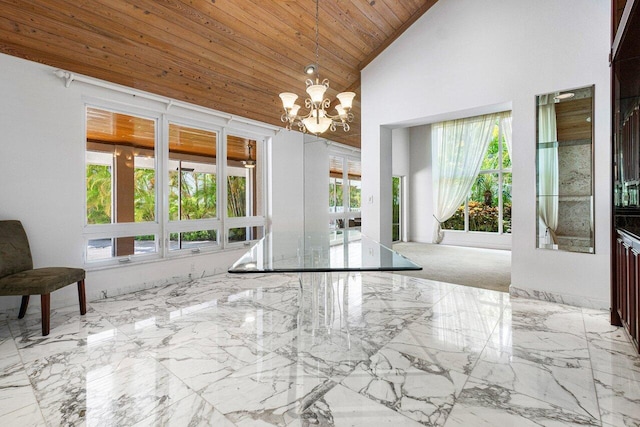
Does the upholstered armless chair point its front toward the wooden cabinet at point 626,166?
yes

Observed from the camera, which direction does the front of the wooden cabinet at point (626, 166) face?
facing to the left of the viewer

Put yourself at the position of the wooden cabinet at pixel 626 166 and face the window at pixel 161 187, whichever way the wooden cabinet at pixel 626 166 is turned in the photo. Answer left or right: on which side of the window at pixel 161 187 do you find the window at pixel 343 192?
right

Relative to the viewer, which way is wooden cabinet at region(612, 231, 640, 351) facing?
to the viewer's left

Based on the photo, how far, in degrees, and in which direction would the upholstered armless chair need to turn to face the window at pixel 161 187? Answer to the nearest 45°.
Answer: approximately 90° to its left

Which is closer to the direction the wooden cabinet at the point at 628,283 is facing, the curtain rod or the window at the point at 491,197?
the curtain rod

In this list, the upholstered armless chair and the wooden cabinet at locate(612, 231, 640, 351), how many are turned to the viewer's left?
1

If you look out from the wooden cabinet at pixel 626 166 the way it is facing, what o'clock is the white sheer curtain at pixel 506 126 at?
The white sheer curtain is roughly at 2 o'clock from the wooden cabinet.
